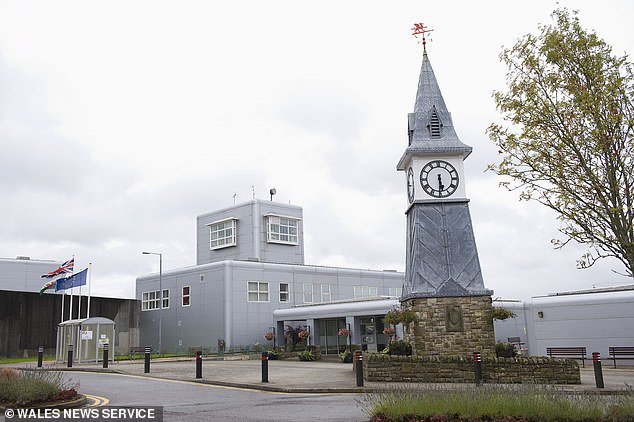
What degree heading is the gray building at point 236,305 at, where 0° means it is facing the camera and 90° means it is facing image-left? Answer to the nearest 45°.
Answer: approximately 315°

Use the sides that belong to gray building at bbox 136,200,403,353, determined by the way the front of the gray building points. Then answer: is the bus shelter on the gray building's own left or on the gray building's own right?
on the gray building's own right

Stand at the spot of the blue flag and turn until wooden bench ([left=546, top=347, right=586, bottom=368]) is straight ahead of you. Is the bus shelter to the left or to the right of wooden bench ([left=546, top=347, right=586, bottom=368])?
right
